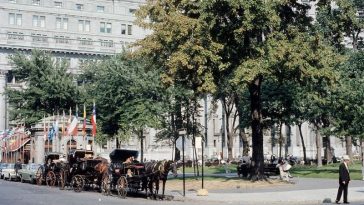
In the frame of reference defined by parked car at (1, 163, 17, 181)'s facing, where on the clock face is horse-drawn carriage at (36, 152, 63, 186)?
The horse-drawn carriage is roughly at 1 o'clock from the parked car.

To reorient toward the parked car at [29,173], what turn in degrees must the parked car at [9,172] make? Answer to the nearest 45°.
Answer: approximately 45° to its right

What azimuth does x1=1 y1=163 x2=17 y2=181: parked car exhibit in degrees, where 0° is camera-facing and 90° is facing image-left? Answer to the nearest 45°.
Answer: approximately 315°

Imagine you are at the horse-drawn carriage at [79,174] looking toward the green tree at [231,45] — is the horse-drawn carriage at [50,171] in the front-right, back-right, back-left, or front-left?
back-left

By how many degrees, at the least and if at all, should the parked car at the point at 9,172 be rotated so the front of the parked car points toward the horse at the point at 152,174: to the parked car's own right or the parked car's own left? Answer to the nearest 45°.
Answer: approximately 45° to the parked car's own right

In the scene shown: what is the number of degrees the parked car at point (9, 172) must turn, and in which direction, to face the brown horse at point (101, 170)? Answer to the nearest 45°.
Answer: approximately 45° to its right
